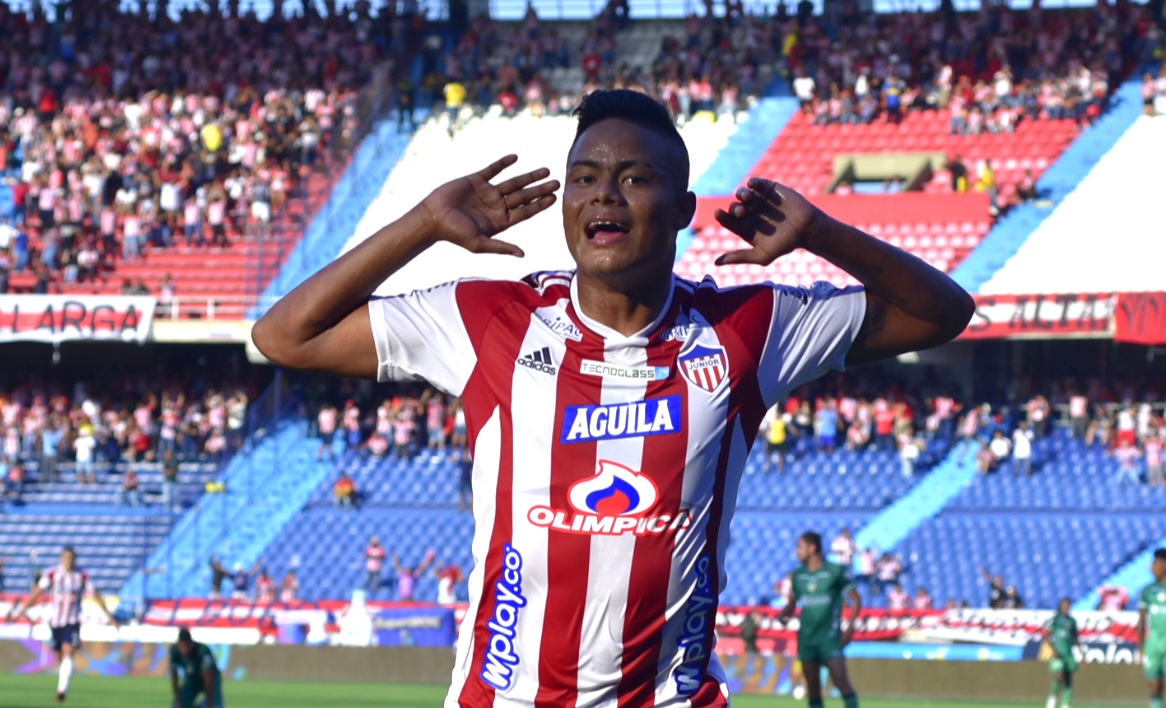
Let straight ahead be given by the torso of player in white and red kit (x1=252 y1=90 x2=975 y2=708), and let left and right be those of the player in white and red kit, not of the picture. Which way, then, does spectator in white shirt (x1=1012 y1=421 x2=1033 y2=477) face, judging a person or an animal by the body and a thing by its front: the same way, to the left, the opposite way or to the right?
the same way

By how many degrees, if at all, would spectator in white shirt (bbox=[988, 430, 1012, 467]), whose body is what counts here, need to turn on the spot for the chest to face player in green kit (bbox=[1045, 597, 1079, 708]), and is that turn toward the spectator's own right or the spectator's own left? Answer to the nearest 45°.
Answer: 0° — they already face them

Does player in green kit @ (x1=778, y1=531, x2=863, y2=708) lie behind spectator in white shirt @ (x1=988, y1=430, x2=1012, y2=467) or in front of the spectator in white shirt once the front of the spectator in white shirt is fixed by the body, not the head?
in front

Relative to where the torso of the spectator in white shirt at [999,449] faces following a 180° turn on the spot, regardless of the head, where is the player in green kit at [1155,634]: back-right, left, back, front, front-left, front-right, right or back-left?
back

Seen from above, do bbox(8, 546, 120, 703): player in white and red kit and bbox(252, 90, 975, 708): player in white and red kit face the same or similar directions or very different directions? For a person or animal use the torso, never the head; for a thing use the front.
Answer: same or similar directions

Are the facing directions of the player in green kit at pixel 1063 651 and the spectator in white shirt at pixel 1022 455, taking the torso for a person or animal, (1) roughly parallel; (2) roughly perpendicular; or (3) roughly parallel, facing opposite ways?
roughly parallel

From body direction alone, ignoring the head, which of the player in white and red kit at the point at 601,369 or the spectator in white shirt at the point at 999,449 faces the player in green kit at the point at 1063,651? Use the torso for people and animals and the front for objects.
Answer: the spectator in white shirt

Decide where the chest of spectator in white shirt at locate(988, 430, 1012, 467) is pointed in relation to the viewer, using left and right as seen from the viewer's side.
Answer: facing the viewer

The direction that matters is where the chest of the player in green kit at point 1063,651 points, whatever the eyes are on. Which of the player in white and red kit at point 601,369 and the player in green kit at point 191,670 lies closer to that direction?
the player in white and red kit

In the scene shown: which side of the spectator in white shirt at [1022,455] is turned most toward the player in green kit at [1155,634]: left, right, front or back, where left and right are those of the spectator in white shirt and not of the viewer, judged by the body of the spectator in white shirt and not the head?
front

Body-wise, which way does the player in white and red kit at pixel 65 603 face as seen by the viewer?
toward the camera

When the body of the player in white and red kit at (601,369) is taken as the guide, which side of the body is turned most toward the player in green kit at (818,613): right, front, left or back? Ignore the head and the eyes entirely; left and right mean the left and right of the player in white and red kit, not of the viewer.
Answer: back

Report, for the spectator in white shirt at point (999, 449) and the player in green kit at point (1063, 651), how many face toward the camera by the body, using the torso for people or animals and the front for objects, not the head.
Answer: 2

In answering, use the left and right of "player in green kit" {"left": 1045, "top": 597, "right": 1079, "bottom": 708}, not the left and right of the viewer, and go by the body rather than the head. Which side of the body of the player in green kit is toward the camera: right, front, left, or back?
front

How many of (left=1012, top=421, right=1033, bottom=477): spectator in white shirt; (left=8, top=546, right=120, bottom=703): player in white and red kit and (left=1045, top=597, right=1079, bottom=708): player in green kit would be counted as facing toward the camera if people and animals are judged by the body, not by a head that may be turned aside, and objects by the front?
3

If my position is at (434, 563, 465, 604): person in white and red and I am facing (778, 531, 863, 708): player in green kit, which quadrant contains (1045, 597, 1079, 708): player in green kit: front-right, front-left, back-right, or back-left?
front-left
